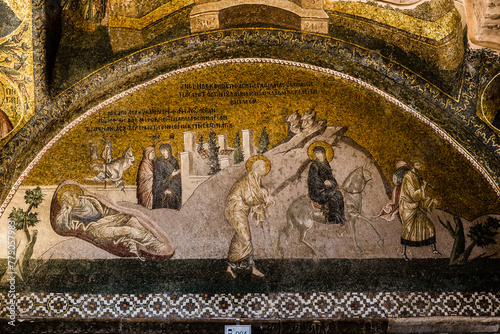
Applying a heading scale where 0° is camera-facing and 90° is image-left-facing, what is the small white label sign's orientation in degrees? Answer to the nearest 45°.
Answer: approximately 0°
